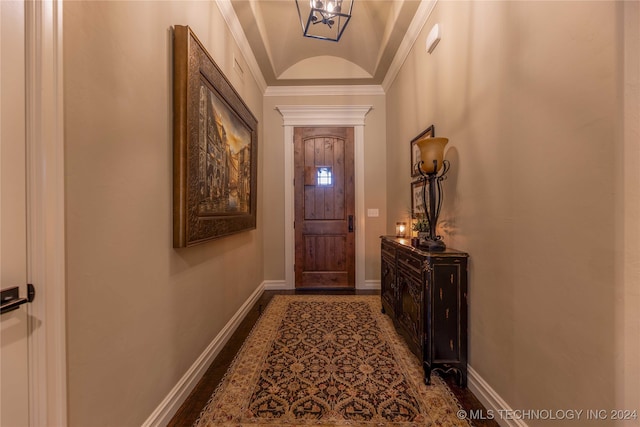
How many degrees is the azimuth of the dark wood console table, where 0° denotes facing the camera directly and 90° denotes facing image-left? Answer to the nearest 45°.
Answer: approximately 90°

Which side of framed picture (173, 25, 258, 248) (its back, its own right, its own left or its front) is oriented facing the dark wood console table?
front

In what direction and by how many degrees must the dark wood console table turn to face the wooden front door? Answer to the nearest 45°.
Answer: approximately 45° to its right

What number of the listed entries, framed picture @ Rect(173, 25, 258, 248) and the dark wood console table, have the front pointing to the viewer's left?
1

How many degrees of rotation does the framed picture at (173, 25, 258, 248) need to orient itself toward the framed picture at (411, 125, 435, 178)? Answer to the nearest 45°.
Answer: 0° — it already faces it

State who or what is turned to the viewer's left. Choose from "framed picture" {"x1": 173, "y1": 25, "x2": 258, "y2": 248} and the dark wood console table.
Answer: the dark wood console table

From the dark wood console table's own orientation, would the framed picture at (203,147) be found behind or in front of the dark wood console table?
in front

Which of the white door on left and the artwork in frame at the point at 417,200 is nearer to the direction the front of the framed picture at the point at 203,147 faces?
the artwork in frame

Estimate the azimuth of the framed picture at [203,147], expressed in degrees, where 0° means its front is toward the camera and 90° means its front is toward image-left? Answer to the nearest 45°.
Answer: approximately 270°

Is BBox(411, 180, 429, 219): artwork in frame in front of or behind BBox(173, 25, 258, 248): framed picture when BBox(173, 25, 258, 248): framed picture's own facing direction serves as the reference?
in front
